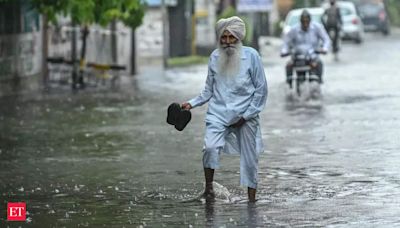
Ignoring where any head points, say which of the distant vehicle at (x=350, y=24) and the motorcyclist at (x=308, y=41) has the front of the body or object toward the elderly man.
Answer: the motorcyclist

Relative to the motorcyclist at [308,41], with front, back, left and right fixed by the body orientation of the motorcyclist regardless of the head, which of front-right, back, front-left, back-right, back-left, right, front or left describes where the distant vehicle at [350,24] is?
back
